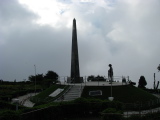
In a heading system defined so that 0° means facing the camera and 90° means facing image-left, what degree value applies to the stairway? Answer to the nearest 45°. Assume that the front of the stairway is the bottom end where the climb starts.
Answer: approximately 45°

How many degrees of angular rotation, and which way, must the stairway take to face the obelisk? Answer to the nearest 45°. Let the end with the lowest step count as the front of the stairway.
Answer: approximately 135° to its right

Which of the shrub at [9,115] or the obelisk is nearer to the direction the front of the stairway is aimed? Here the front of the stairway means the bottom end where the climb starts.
the shrub

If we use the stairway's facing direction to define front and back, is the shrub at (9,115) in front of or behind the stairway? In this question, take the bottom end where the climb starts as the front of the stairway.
in front
